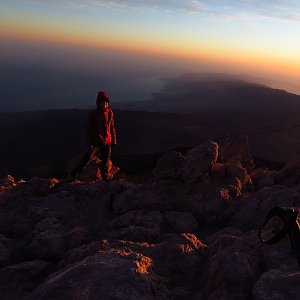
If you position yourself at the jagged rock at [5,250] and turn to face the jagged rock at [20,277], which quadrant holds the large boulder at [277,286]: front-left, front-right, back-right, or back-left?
front-left

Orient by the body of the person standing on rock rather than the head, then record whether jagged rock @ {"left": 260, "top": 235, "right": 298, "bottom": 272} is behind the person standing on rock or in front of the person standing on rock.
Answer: in front

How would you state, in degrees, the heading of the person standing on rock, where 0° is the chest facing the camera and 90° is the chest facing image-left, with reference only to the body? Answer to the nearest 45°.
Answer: approximately 315°

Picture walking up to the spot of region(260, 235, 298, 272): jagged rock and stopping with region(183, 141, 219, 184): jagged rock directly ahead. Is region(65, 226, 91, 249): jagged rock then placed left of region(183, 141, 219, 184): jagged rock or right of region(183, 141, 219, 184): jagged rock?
left

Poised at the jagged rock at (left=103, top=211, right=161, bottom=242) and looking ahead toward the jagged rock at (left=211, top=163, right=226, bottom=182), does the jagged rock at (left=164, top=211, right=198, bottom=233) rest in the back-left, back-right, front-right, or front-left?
front-right

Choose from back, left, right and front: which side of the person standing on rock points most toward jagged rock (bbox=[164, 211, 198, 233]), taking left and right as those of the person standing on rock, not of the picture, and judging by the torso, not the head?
front

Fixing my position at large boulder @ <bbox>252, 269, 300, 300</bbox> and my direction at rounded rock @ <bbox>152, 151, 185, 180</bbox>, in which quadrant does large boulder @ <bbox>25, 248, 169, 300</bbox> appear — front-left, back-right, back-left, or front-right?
front-left

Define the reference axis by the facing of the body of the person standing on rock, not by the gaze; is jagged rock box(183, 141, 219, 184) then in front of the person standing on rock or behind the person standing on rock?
in front
